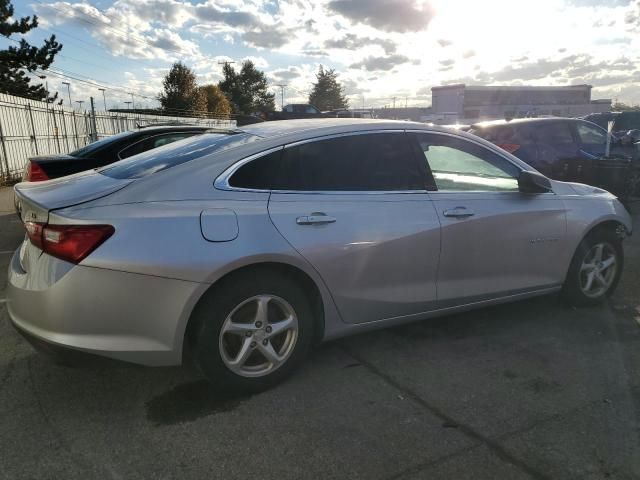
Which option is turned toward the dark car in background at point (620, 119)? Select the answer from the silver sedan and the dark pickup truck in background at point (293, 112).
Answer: the silver sedan

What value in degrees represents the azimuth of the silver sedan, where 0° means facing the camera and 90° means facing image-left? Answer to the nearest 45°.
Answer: approximately 225°

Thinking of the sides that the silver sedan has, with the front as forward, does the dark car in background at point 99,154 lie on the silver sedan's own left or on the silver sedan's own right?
on the silver sedan's own left

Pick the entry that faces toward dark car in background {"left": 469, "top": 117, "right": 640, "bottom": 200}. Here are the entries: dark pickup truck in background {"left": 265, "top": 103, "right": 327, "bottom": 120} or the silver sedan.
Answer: the silver sedan

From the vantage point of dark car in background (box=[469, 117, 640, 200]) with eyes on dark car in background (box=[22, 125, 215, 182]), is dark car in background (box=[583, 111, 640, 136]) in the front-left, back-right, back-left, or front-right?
back-right

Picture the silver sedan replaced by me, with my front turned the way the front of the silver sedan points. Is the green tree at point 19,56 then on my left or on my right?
on my left
